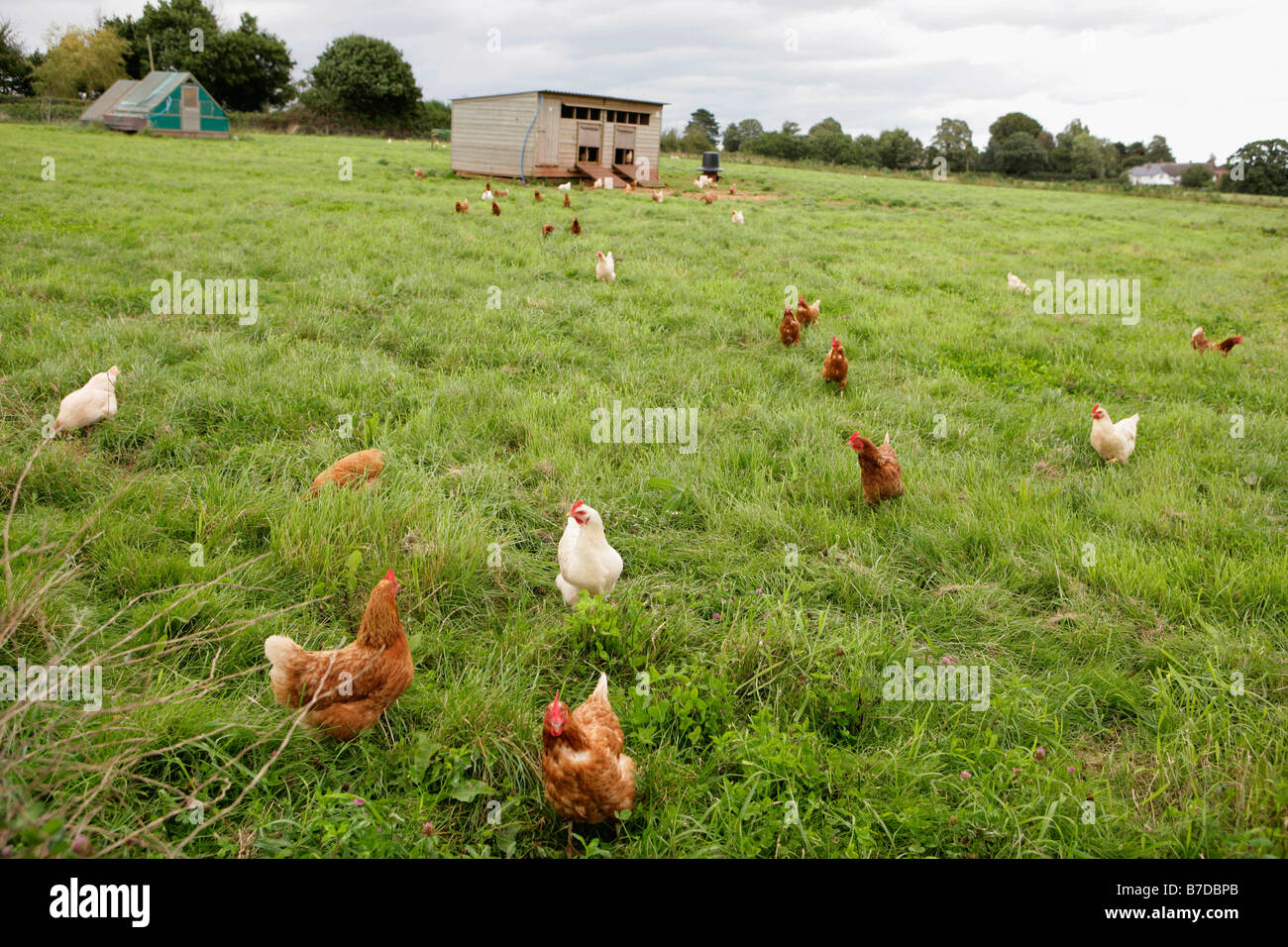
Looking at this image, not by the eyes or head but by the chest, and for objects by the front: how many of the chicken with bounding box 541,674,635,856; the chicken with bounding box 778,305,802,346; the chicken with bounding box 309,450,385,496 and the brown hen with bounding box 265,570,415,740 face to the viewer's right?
1

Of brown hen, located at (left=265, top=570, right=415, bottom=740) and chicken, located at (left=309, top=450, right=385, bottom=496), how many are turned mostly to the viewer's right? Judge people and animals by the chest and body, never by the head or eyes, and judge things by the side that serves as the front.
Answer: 1

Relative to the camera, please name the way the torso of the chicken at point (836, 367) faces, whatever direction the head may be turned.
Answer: toward the camera

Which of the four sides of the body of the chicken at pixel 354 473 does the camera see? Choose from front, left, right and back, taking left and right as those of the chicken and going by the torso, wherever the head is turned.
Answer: left

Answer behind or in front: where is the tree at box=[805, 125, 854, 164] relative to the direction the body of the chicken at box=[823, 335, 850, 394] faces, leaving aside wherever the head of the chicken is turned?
behind

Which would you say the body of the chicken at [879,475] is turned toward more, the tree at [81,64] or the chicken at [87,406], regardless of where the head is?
the chicken

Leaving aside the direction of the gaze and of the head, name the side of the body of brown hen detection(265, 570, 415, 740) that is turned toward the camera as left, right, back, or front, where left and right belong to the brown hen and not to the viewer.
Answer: right
